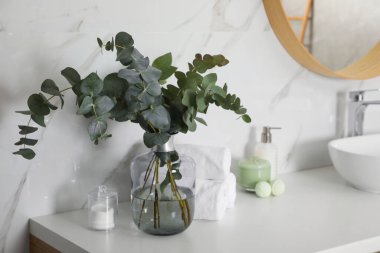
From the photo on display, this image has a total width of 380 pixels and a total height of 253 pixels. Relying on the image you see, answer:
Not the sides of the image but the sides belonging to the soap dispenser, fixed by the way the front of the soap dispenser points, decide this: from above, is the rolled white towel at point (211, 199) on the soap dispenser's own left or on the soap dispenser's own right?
on the soap dispenser's own right

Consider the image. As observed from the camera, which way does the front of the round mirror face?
facing the viewer and to the right of the viewer

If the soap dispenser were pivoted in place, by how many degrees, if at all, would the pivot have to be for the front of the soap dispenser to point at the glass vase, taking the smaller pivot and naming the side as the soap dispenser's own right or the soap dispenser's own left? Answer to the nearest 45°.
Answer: approximately 135° to the soap dispenser's own right

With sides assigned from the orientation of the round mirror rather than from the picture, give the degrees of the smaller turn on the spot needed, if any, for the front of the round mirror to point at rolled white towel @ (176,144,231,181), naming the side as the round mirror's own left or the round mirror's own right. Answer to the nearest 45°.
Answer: approximately 90° to the round mirror's own right

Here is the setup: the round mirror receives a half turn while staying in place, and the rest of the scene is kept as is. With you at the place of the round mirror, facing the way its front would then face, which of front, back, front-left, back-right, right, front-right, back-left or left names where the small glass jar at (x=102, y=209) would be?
left

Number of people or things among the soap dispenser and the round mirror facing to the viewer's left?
0
